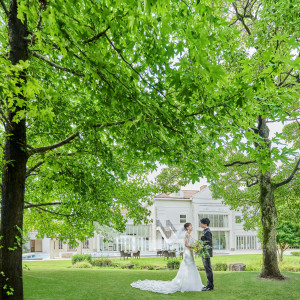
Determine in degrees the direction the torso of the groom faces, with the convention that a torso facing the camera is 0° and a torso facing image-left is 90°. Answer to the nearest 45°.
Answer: approximately 90°

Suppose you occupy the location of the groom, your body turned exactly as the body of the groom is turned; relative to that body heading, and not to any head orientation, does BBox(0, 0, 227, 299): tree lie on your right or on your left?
on your left

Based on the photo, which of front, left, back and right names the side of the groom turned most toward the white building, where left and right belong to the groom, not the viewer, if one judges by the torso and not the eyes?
right

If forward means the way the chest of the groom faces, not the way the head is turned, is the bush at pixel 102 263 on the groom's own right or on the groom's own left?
on the groom's own right

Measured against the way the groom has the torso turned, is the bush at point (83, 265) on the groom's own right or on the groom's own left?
on the groom's own right

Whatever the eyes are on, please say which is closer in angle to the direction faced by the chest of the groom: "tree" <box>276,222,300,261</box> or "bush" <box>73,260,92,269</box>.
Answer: the bush
